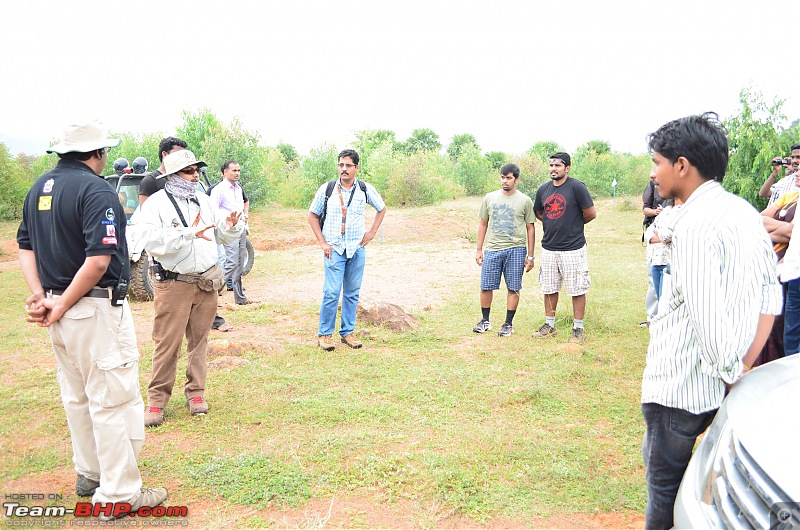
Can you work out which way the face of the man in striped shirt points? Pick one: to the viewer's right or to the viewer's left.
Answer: to the viewer's left

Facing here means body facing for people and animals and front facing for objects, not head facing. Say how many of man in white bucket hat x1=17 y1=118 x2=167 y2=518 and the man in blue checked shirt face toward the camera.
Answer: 1

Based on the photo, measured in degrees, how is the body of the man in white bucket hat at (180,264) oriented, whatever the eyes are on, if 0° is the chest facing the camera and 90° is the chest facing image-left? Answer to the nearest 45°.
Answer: approximately 315°

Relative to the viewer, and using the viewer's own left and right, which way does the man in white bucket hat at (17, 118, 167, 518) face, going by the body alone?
facing away from the viewer and to the right of the viewer

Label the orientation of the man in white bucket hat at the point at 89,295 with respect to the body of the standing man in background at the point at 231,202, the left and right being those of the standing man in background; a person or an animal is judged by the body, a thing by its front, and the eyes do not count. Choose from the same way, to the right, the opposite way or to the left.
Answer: to the left
